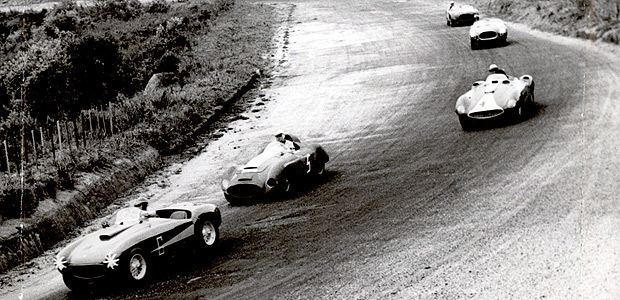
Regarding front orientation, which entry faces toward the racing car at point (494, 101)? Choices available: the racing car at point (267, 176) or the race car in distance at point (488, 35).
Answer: the race car in distance

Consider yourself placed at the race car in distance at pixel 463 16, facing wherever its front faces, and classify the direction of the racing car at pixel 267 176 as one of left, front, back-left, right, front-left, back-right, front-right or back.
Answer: front-right

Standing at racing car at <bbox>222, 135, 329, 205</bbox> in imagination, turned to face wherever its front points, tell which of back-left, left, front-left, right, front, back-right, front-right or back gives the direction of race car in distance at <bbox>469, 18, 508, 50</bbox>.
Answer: back

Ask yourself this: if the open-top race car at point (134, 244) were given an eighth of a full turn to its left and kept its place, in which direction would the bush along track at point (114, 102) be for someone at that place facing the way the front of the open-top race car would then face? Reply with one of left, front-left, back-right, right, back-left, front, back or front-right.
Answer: back

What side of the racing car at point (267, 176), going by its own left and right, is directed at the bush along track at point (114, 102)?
right

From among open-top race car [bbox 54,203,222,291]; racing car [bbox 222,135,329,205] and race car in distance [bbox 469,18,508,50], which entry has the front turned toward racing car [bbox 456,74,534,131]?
the race car in distance

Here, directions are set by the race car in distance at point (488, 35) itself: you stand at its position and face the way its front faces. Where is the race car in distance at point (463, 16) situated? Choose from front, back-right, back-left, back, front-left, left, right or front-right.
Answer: back

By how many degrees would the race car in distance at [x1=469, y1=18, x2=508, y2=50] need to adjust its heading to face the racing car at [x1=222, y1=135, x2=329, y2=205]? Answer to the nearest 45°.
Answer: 0° — it already faces it

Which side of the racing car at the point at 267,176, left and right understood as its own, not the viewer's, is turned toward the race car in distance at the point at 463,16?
back

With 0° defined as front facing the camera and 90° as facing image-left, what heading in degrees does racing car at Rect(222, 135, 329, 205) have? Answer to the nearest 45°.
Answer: approximately 45°

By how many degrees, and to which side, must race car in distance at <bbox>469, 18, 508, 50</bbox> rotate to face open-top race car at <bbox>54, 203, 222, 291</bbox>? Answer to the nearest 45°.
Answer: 0° — it already faces it

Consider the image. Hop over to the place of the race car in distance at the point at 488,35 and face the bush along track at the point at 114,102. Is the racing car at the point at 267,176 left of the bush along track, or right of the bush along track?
left

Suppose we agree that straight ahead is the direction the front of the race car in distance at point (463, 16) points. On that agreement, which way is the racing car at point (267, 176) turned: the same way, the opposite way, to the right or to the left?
to the right
